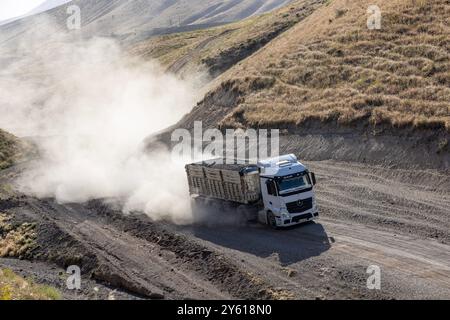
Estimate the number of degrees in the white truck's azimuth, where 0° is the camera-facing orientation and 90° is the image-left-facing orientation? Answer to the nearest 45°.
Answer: approximately 315°
